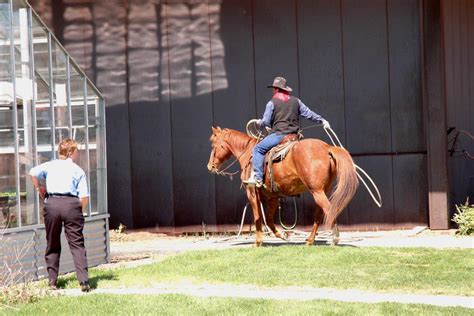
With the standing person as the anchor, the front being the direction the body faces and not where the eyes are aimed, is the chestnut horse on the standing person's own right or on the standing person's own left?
on the standing person's own right

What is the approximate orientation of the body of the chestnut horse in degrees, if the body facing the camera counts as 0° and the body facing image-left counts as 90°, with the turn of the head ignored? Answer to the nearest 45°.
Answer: approximately 135°

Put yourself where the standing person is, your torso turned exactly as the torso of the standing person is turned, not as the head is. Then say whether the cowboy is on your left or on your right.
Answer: on your right

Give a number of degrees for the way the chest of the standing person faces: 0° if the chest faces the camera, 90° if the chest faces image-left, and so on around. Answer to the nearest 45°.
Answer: approximately 180°
